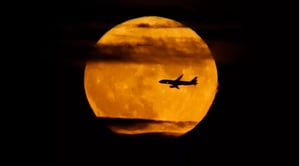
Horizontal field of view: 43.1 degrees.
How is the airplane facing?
to the viewer's left
